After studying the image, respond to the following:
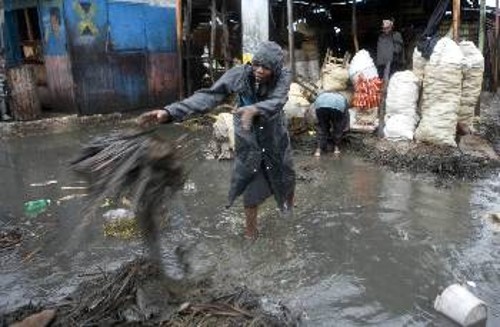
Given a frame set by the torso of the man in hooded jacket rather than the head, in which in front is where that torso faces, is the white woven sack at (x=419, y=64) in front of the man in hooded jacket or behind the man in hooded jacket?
behind

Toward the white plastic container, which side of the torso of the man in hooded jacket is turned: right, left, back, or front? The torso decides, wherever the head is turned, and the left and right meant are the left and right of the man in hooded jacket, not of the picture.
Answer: left

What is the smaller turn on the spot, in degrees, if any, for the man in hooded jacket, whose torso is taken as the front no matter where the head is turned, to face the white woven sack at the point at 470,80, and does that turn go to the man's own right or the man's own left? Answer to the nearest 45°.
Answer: approximately 180°

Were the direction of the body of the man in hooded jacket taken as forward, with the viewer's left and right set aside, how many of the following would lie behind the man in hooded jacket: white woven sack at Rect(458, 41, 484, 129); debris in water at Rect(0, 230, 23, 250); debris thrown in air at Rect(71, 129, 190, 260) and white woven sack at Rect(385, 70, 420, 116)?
2

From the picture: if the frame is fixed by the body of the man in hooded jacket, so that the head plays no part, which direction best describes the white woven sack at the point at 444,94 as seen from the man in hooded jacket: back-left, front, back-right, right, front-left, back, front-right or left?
back

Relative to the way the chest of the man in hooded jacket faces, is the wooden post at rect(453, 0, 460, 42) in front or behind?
behind

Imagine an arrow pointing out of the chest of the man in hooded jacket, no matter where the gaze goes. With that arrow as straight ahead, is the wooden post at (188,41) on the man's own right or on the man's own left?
on the man's own right

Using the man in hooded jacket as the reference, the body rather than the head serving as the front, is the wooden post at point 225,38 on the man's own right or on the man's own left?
on the man's own right

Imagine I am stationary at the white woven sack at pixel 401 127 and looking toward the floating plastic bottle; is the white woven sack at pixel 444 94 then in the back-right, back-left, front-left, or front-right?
back-left

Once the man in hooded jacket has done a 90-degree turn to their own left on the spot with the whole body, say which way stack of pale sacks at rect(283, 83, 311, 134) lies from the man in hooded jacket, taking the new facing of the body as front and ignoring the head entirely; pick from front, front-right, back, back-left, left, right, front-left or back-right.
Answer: back-left

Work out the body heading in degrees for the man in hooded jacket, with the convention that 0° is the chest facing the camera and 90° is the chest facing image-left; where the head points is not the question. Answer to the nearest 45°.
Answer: approximately 45°

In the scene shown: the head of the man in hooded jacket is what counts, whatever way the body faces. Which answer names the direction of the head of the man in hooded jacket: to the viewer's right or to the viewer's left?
to the viewer's left

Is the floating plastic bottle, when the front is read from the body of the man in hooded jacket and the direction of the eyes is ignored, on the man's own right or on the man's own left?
on the man's own right

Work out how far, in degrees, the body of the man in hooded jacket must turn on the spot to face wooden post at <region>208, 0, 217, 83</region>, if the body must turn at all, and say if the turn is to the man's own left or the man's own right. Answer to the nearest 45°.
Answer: approximately 135° to the man's own right
